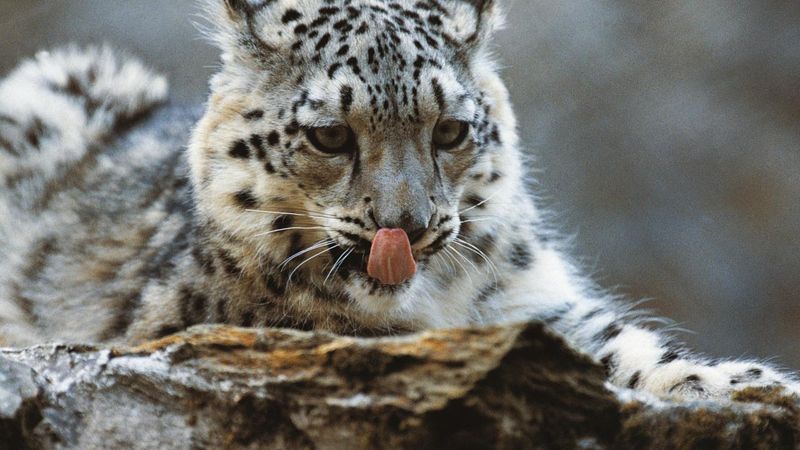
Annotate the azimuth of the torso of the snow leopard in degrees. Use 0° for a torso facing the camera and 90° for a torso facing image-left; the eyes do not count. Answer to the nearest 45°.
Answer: approximately 315°
